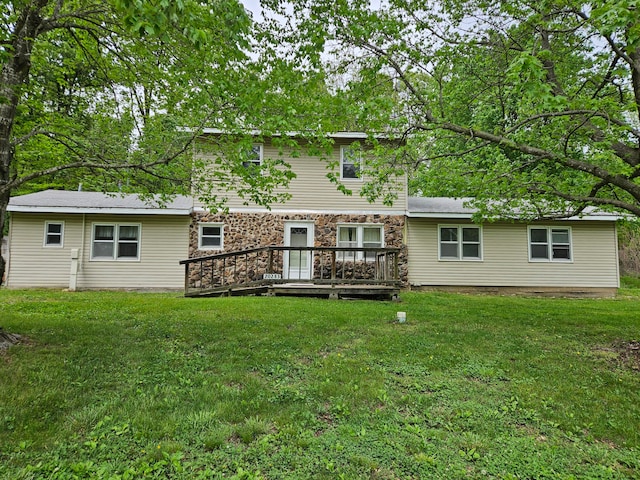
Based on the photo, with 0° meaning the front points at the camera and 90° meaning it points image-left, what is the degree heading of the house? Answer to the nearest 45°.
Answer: approximately 0°

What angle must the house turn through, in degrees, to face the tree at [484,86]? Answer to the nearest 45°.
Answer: approximately 45° to its left
